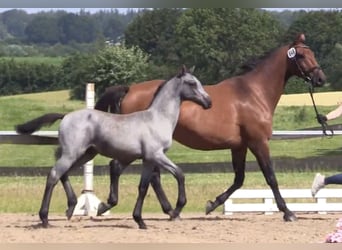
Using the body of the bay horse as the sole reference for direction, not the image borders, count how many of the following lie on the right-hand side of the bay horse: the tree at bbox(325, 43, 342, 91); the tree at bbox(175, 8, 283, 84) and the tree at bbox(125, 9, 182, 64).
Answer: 0

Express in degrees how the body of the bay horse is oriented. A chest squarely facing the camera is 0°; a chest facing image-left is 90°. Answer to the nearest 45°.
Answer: approximately 270°

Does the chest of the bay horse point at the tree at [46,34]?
no

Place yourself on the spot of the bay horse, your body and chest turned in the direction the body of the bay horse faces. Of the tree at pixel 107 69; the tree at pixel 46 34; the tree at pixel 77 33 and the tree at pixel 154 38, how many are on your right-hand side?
0

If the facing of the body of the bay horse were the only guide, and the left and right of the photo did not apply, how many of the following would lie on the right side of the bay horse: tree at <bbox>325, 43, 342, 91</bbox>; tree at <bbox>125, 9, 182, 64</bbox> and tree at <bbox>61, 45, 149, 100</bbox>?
0

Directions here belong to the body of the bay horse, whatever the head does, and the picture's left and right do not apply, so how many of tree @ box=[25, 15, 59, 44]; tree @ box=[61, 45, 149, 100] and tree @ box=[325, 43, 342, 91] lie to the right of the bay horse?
0

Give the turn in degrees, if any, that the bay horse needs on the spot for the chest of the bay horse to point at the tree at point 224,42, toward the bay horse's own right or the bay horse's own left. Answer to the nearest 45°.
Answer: approximately 90° to the bay horse's own left

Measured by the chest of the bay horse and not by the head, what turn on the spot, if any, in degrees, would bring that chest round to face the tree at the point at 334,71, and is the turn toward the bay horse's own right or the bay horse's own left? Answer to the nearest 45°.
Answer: approximately 90° to the bay horse's own left

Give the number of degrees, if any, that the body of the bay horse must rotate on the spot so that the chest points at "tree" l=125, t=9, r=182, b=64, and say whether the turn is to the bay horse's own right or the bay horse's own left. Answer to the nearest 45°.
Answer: approximately 90° to the bay horse's own left

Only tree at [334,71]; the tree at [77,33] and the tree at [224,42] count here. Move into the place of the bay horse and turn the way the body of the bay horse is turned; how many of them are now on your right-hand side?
0

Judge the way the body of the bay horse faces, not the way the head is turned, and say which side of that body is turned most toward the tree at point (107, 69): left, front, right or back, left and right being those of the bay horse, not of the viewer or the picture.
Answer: left

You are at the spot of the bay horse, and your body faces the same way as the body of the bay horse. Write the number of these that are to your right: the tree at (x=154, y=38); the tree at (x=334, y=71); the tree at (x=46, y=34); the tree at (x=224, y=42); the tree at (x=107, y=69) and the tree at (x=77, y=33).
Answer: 0

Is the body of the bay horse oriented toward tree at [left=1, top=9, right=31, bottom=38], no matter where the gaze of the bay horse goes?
no
